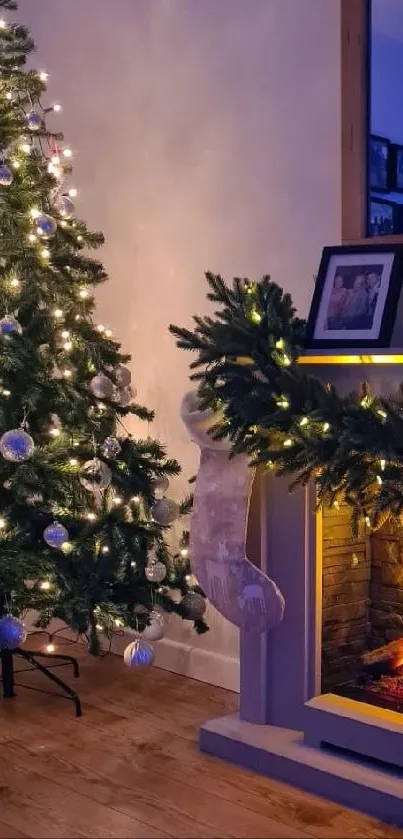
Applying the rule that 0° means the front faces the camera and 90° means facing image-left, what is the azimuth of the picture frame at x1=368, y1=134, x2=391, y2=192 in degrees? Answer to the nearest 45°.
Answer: approximately 45°

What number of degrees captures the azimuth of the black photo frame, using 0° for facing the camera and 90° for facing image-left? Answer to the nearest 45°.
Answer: approximately 45°
